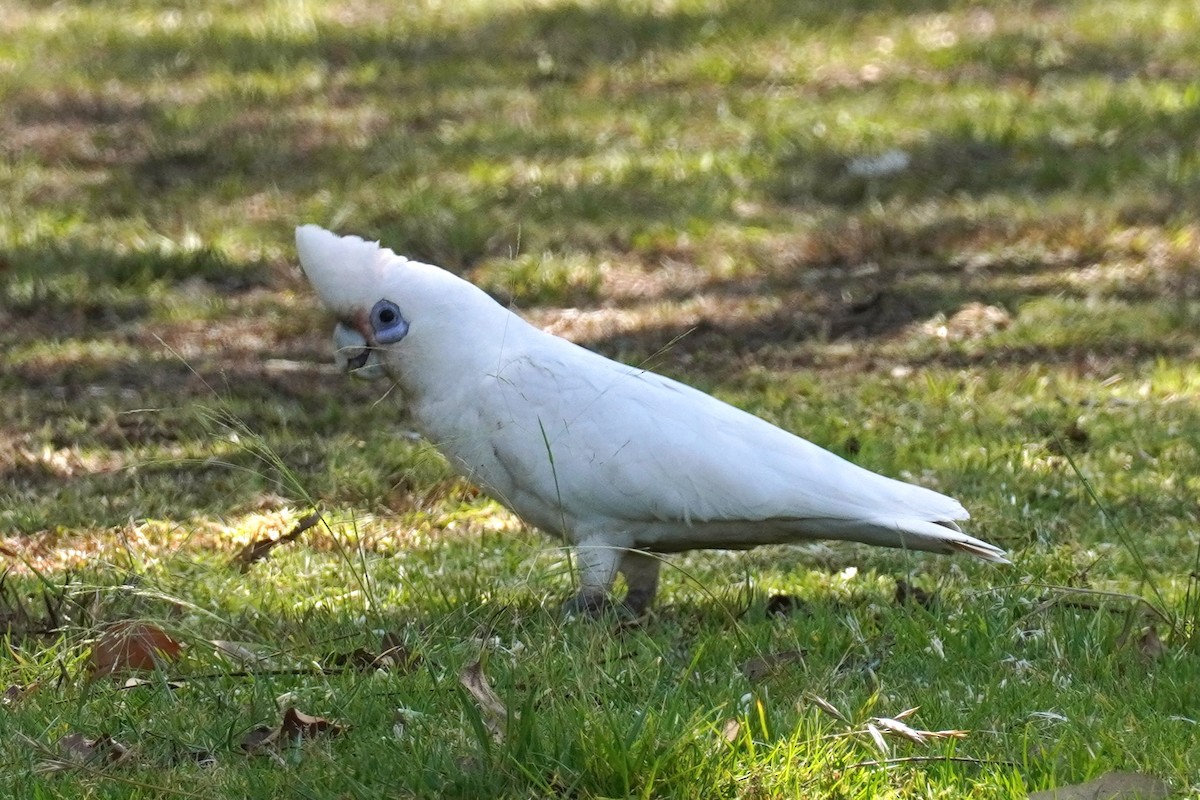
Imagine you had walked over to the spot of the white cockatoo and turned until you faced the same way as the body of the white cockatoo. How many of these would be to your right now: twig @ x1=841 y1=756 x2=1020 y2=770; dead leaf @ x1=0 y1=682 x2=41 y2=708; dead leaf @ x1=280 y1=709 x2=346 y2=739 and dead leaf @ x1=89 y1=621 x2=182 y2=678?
0

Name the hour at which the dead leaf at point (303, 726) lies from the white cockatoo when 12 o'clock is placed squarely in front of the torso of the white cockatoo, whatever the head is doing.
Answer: The dead leaf is roughly at 10 o'clock from the white cockatoo.

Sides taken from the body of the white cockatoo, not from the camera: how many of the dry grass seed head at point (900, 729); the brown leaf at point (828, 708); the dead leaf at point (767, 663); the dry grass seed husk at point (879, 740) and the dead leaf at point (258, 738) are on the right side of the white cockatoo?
0

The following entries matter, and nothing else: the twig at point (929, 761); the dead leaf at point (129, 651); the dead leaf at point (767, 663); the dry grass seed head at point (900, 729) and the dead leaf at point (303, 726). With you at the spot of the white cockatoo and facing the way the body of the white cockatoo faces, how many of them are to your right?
0

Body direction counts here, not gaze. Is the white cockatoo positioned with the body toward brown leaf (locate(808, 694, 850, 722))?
no

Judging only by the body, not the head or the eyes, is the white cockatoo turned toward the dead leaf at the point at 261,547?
yes

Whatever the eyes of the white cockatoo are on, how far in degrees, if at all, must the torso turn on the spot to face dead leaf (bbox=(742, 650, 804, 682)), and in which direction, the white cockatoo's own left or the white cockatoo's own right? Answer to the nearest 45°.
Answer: approximately 135° to the white cockatoo's own left

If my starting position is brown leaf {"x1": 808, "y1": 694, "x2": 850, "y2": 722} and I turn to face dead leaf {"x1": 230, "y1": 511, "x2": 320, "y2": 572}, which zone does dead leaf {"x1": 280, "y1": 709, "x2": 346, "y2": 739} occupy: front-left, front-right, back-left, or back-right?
front-left

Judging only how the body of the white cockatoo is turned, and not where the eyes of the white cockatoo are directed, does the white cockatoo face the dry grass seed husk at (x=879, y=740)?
no

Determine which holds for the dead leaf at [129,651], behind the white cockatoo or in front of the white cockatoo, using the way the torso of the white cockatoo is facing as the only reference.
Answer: in front

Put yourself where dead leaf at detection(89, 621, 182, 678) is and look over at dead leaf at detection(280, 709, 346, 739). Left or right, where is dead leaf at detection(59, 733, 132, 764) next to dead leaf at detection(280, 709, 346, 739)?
right

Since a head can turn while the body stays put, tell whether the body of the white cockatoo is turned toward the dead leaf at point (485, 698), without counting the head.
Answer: no

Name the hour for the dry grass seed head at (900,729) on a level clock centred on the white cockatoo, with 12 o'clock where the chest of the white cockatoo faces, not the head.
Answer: The dry grass seed head is roughly at 8 o'clock from the white cockatoo.

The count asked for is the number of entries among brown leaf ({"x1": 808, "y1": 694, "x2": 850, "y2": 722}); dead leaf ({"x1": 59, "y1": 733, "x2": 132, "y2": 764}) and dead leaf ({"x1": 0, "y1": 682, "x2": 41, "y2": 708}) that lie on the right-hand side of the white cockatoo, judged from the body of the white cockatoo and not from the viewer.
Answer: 0

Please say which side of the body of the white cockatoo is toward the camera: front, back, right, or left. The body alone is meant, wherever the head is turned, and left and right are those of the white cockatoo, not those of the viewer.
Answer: left

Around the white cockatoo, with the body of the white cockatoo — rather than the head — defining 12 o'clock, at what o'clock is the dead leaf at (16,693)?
The dead leaf is roughly at 11 o'clock from the white cockatoo.

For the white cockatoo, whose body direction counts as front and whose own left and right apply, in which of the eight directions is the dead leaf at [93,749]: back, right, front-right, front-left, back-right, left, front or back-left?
front-left

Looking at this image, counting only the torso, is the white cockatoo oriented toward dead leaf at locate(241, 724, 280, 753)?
no

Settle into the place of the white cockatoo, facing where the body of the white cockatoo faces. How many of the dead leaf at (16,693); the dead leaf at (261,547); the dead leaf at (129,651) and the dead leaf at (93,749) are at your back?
0
